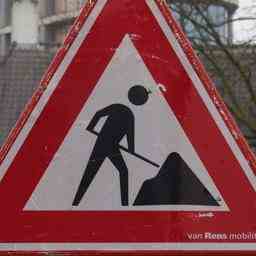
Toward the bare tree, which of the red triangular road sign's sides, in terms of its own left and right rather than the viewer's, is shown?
back

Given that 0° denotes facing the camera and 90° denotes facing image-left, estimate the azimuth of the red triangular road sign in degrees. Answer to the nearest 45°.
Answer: approximately 0°

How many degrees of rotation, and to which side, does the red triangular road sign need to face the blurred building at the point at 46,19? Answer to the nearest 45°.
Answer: approximately 180°

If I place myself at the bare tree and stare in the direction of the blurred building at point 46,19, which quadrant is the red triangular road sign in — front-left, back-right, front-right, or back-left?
back-left
